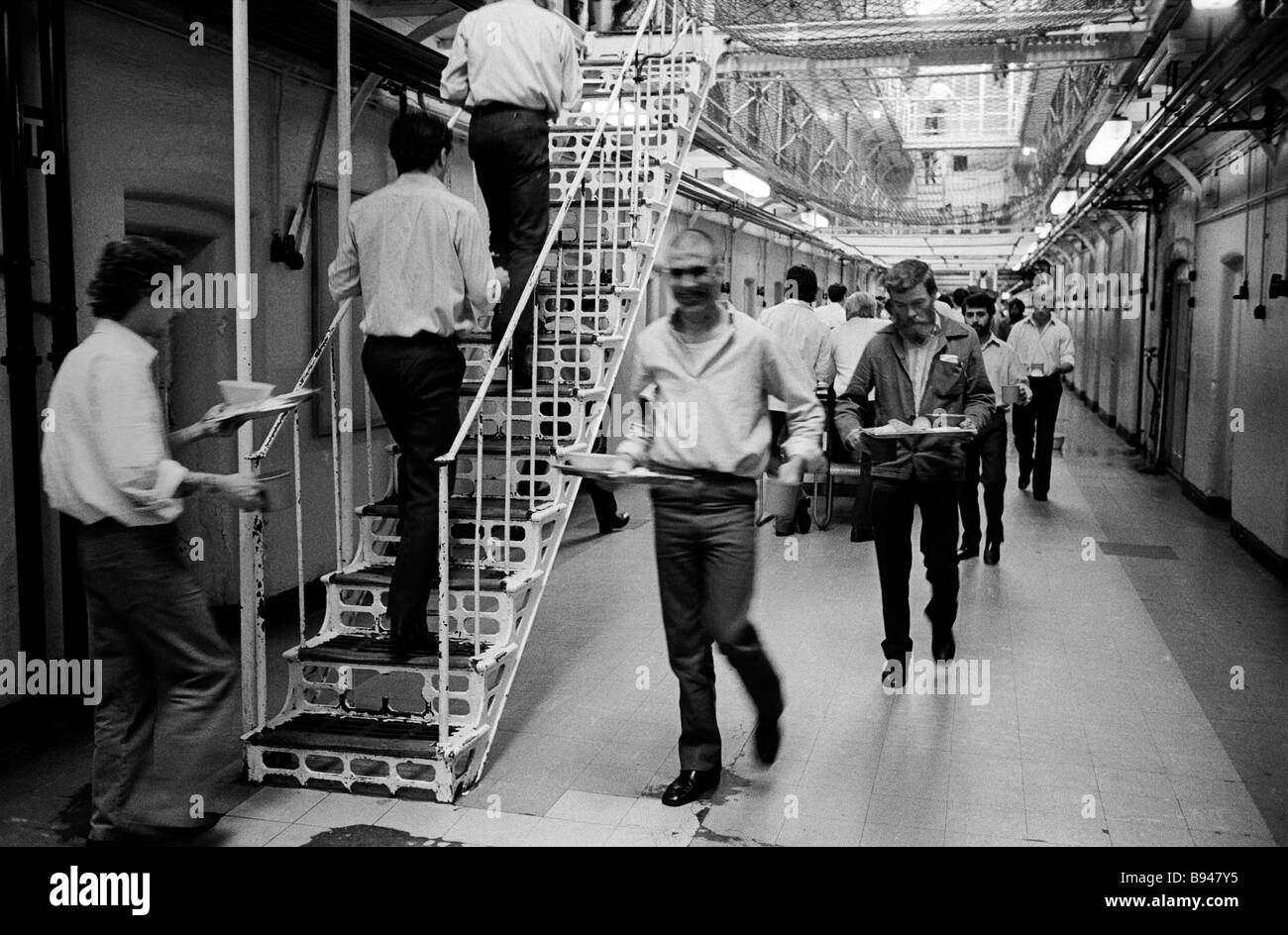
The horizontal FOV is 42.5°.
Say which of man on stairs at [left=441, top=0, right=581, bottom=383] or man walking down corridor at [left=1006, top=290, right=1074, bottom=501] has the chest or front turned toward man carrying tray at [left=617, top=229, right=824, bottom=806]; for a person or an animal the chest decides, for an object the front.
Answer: the man walking down corridor

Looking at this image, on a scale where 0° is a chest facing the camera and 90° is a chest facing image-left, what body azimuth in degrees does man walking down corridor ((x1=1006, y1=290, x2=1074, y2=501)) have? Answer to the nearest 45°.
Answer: approximately 0°

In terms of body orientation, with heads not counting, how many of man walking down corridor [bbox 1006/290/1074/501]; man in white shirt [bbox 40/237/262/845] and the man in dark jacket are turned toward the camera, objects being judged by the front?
2

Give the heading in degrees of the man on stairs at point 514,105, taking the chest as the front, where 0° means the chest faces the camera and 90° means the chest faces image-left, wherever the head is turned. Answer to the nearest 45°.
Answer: approximately 180°

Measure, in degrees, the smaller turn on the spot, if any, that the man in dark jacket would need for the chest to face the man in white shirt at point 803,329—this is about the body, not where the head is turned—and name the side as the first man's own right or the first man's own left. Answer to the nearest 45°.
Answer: approximately 180°

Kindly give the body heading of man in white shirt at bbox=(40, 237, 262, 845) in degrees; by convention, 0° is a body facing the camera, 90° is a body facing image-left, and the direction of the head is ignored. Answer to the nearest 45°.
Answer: approximately 270°

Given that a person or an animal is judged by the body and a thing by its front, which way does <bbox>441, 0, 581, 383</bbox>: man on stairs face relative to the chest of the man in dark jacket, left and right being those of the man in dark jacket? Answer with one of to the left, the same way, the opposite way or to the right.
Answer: the opposite way

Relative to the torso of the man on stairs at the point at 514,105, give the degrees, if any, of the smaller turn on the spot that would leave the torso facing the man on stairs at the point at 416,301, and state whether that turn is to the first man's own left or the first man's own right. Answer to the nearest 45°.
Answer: approximately 180°

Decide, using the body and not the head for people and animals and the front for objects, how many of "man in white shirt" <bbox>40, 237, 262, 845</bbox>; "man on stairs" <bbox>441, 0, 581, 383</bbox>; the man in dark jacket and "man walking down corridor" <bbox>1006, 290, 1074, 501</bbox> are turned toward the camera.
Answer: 2

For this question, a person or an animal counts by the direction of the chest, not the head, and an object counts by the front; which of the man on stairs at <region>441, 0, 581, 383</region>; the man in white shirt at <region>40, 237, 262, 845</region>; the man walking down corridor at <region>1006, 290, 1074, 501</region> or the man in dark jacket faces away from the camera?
the man on stairs

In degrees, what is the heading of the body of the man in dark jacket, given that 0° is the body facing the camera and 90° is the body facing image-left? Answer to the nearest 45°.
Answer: approximately 0°
